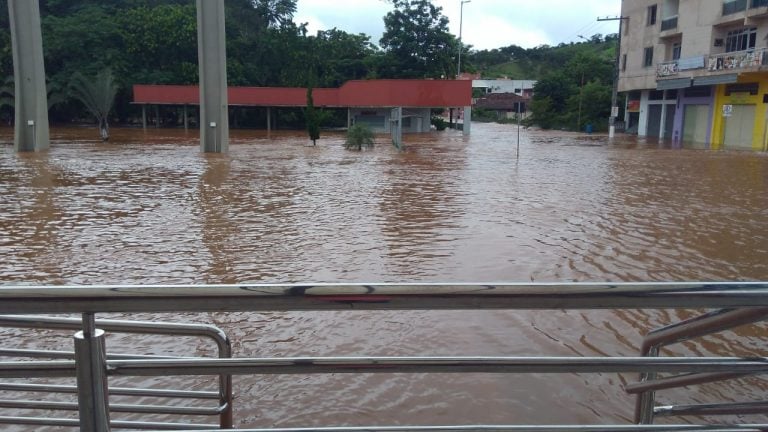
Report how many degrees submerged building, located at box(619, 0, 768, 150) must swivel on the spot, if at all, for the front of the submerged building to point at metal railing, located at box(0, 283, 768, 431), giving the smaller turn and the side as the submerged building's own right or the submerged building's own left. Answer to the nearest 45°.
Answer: approximately 45° to the submerged building's own left

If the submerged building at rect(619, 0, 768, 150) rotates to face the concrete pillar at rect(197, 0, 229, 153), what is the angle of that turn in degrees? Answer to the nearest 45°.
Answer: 0° — it already faces it

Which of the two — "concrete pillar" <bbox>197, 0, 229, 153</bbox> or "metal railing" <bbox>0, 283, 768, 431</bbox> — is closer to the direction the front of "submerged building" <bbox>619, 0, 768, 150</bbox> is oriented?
the concrete pillar

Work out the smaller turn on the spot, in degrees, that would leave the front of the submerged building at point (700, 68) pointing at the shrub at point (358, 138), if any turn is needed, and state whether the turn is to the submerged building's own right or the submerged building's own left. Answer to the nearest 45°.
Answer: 0° — it already faces it

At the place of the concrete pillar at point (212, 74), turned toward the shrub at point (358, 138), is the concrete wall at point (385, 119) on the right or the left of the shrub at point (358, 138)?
left

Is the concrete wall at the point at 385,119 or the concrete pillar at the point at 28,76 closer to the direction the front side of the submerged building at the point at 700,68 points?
the concrete pillar

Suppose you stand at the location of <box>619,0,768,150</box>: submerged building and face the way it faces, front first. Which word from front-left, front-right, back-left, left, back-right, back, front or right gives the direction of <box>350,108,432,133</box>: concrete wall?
front-right

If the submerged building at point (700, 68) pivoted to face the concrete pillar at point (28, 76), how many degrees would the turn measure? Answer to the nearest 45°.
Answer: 0° — it already faces it

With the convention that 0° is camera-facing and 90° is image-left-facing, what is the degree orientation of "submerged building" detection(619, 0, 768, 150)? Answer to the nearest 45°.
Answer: approximately 45°

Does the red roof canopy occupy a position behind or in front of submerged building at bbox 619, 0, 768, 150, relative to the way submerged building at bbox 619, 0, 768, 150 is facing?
in front

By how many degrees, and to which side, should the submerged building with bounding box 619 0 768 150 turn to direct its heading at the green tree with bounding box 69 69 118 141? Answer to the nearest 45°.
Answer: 0° — it already faces it
